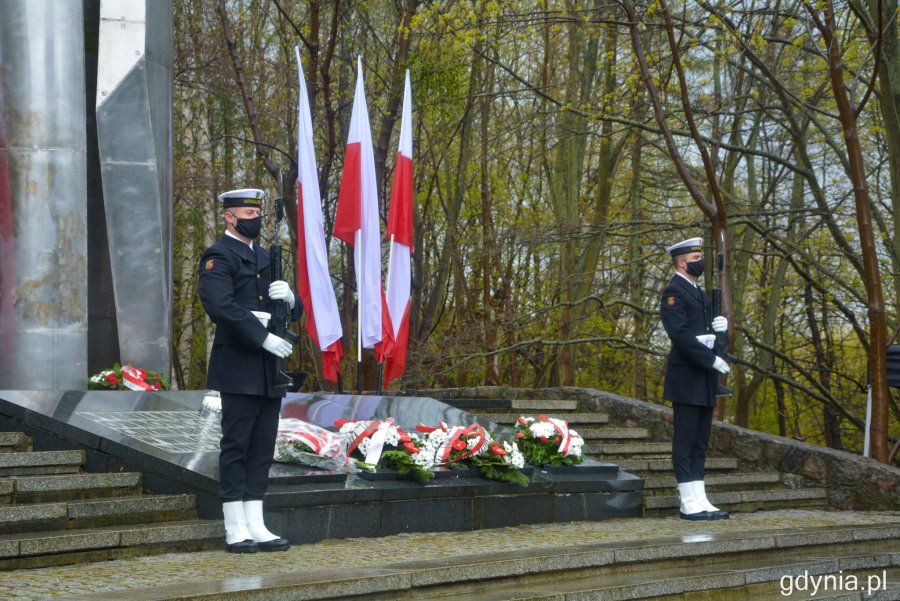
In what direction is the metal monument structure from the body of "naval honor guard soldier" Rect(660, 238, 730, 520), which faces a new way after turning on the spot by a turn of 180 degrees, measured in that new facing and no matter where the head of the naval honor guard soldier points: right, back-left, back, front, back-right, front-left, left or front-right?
front-left

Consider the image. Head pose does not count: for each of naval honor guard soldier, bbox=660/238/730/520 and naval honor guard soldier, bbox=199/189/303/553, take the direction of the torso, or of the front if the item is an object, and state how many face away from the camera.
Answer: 0

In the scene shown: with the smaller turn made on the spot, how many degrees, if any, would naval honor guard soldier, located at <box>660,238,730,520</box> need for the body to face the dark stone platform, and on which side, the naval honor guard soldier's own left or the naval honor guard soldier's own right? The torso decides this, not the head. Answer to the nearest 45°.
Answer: approximately 90° to the naval honor guard soldier's own right

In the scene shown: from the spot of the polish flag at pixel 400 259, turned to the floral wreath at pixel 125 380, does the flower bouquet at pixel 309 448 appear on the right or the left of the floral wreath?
left

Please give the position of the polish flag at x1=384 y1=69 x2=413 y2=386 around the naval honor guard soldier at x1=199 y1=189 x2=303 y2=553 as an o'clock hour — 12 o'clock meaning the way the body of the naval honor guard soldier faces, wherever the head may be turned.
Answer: The polish flag is roughly at 8 o'clock from the naval honor guard soldier.

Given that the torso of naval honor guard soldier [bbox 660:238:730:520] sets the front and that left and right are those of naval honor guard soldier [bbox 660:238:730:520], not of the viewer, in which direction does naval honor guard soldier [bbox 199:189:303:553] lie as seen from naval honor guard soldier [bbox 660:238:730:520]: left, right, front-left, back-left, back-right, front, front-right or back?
right

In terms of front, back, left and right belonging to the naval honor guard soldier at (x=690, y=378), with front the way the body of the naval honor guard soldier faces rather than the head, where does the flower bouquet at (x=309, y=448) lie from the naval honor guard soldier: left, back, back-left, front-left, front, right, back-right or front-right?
right

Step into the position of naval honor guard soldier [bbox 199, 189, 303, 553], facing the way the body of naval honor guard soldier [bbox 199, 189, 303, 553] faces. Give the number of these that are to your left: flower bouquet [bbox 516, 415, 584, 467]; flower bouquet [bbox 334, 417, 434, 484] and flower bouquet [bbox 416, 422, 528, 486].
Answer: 3

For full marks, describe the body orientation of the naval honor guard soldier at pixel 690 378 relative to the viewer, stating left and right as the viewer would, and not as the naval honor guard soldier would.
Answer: facing the viewer and to the right of the viewer

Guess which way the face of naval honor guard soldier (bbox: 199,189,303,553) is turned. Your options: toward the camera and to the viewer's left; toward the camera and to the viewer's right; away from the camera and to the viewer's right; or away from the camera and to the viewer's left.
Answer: toward the camera and to the viewer's right
